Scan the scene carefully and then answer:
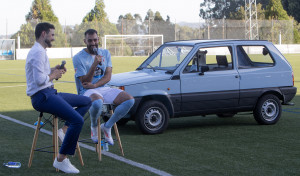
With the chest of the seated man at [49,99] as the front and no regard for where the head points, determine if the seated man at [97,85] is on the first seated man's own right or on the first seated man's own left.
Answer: on the first seated man's own left

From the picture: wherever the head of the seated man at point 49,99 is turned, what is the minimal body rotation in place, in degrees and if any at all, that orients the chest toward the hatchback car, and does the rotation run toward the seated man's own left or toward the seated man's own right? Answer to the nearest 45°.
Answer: approximately 45° to the seated man's own left

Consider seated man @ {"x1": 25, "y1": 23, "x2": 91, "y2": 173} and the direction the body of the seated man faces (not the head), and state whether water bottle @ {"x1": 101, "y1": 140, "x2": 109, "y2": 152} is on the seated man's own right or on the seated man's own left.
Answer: on the seated man's own left

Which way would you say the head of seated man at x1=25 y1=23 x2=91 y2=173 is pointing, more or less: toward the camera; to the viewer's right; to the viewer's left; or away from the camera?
to the viewer's right

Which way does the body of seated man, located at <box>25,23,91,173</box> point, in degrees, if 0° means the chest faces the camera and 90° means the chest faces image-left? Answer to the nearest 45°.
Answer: approximately 270°
